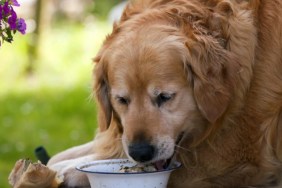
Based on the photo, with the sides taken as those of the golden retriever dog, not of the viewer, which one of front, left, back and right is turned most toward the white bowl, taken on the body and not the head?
front

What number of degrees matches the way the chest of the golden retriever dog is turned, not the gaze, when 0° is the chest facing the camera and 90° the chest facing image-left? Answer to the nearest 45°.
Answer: approximately 45°
